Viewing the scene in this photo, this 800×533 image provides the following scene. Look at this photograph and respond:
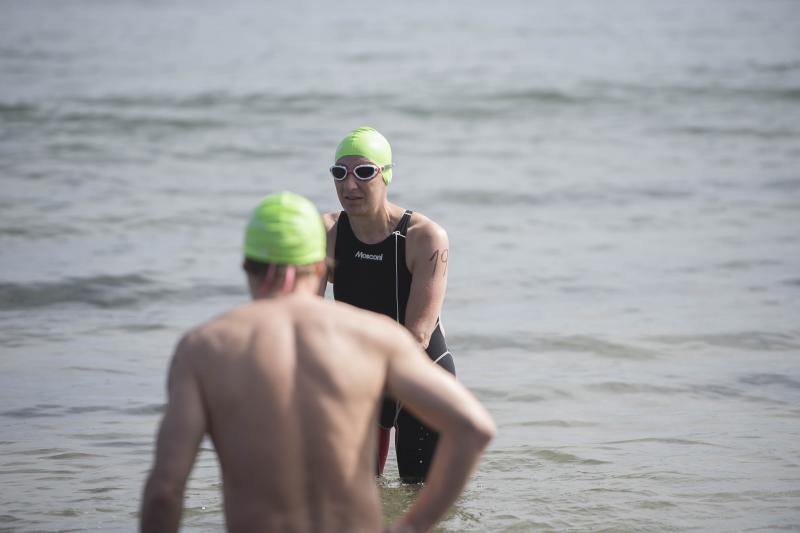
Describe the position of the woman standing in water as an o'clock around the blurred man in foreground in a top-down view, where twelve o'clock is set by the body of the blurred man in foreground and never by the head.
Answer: The woman standing in water is roughly at 12 o'clock from the blurred man in foreground.

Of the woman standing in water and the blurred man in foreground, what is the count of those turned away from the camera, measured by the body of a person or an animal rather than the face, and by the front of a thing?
1

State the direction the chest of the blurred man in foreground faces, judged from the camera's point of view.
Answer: away from the camera

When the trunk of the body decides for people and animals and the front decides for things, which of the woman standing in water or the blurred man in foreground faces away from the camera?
the blurred man in foreground

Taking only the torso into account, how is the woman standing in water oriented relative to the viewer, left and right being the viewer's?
facing the viewer and to the left of the viewer

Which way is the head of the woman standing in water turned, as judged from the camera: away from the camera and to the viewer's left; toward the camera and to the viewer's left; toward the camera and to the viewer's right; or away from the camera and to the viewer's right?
toward the camera and to the viewer's left

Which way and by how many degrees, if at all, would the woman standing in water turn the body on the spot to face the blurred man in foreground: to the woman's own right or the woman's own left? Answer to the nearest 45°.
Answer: approximately 45° to the woman's own left
